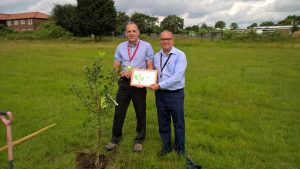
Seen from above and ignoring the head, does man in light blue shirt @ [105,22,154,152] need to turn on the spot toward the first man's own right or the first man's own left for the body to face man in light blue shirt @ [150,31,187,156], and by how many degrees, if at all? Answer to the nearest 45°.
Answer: approximately 45° to the first man's own left

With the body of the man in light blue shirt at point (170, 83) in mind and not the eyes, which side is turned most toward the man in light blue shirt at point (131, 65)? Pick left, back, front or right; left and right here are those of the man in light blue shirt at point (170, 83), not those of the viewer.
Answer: right

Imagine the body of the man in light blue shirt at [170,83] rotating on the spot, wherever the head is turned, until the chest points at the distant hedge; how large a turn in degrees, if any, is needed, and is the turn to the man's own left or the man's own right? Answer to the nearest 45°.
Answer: approximately 135° to the man's own right

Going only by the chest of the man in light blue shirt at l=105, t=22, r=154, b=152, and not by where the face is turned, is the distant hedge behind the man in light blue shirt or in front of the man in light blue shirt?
behind

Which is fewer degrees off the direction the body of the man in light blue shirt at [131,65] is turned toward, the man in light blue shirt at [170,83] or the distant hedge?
the man in light blue shirt

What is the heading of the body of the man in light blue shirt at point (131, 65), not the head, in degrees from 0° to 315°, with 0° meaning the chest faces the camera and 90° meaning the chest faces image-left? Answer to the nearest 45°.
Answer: approximately 0°

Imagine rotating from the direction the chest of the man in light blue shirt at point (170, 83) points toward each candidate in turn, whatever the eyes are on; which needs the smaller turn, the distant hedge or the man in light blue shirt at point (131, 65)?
the man in light blue shirt
